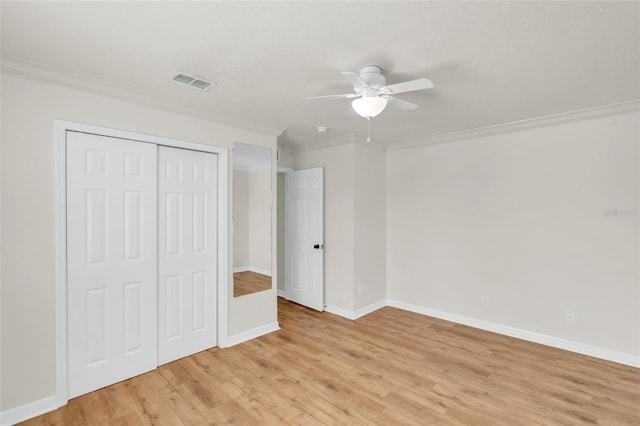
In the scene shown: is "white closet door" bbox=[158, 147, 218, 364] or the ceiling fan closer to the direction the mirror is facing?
the ceiling fan

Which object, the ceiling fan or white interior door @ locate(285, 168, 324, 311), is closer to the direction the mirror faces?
the ceiling fan

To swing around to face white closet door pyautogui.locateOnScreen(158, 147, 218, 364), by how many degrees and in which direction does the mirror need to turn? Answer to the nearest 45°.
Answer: approximately 90° to its right

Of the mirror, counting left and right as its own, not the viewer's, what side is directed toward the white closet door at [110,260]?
right

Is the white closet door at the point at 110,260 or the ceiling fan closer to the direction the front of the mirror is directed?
the ceiling fan

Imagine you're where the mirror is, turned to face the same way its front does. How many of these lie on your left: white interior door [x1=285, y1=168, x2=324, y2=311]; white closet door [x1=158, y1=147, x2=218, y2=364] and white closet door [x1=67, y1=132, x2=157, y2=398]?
1

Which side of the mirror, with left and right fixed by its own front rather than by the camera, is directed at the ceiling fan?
front

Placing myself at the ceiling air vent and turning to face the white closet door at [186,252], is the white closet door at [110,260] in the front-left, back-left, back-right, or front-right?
front-left

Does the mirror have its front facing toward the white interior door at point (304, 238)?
no
